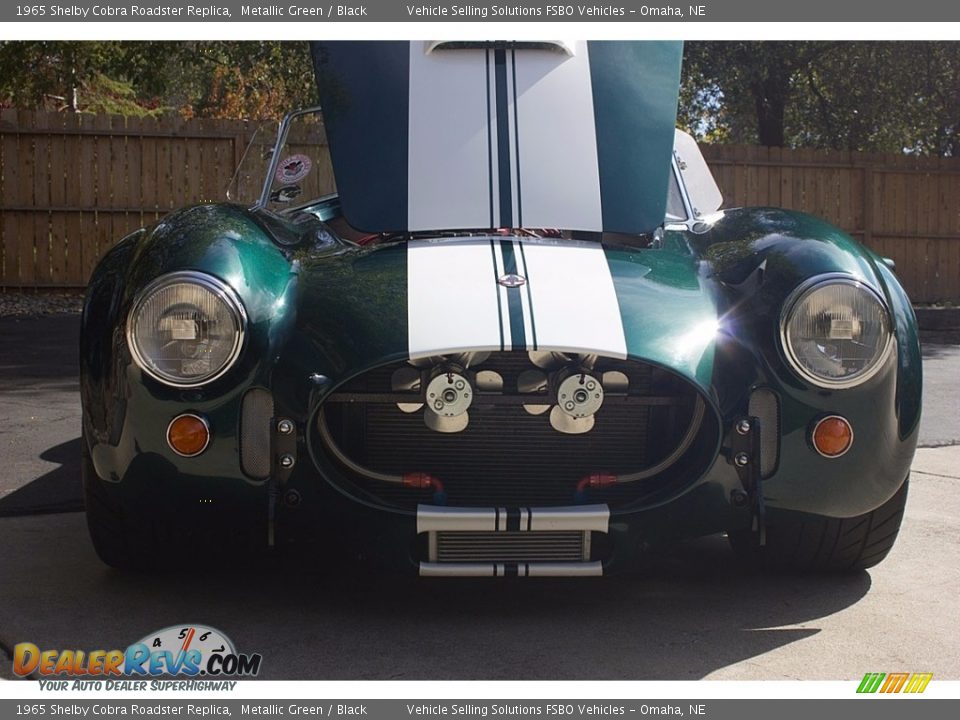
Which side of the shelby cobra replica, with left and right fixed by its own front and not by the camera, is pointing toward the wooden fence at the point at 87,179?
back

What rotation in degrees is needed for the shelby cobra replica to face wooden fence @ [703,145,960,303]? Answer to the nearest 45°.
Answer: approximately 180°

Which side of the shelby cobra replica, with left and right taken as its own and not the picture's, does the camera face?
front
